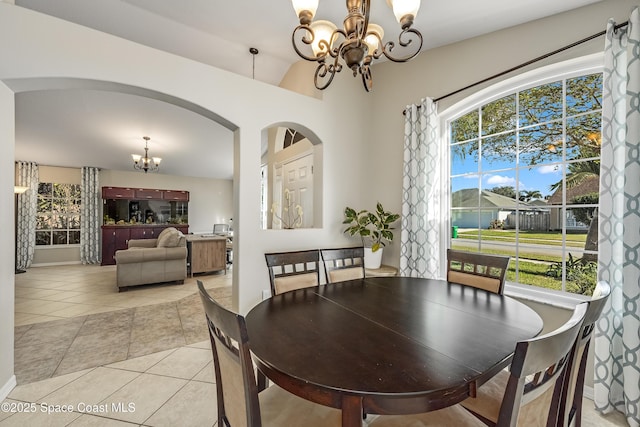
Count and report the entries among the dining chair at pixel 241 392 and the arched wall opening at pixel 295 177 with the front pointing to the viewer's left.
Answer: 0

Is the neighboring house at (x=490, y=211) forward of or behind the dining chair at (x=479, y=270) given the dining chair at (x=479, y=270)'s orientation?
behind

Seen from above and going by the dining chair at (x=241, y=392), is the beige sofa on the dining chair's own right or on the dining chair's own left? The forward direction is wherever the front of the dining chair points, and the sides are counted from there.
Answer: on the dining chair's own left

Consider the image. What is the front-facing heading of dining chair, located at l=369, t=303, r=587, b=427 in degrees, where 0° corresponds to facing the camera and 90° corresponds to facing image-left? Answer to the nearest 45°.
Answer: approximately 135°

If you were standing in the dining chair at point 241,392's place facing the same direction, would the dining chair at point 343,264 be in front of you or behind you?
in front

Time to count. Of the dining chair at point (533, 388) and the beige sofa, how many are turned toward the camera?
0

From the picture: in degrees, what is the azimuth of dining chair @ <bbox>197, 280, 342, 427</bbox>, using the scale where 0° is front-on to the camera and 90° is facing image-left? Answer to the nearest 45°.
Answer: approximately 225°

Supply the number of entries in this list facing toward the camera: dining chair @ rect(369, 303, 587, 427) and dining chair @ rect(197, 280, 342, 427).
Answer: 0

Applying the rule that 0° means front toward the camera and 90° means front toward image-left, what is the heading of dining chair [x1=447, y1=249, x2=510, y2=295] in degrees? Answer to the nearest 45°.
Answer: approximately 45°
